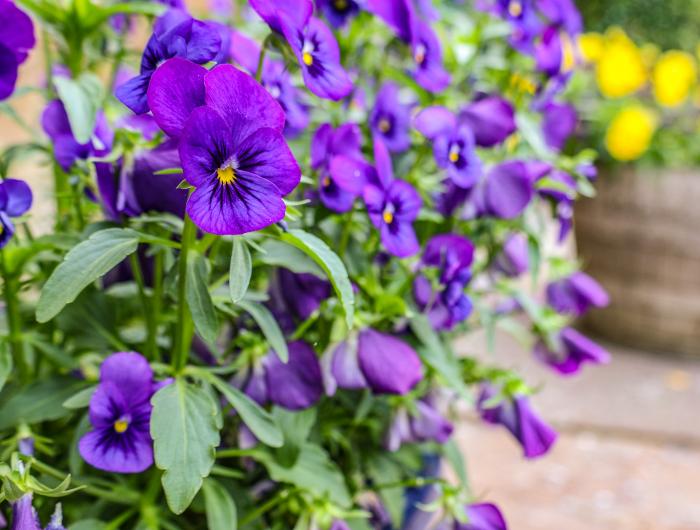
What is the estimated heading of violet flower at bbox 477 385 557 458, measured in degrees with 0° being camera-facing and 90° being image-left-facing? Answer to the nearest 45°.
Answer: approximately 270°

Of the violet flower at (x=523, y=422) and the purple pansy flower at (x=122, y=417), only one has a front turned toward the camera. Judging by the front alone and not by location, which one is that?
the purple pansy flower

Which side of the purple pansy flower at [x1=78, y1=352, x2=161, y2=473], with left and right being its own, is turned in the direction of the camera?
front

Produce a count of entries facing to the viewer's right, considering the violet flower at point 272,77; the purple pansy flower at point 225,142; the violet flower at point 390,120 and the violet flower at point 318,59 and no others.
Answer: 0

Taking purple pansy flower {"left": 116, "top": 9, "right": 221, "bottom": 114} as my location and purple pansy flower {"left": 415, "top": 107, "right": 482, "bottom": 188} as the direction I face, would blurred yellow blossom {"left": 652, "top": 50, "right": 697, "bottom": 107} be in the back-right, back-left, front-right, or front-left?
front-left

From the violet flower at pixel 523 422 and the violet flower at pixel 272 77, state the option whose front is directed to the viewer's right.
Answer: the violet flower at pixel 523 422
